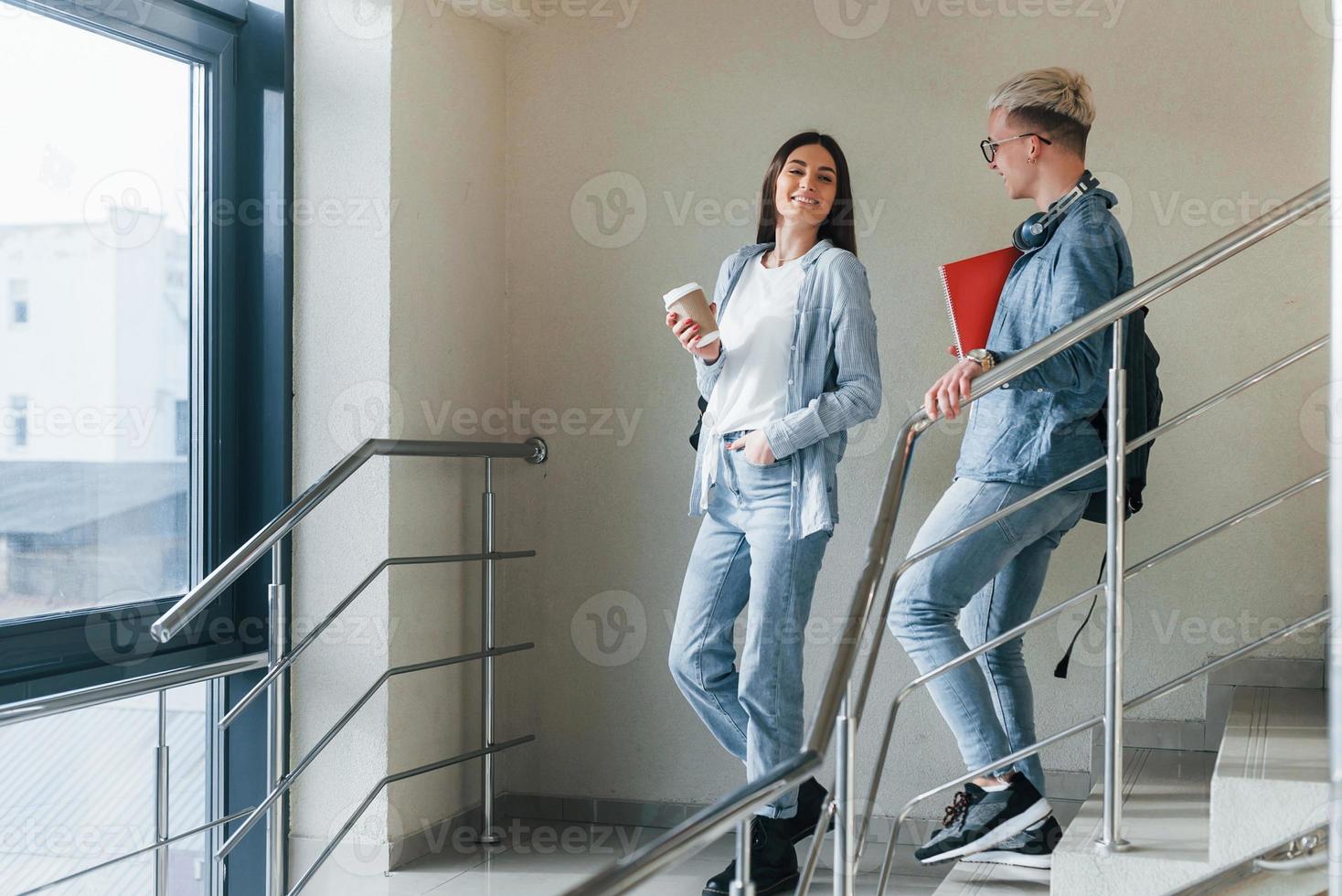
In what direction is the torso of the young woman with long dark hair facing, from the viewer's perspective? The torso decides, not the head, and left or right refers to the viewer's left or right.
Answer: facing the viewer and to the left of the viewer

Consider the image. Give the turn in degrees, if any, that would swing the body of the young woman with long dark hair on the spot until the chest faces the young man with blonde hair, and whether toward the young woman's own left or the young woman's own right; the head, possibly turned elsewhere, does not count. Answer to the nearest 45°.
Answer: approximately 90° to the young woman's own left

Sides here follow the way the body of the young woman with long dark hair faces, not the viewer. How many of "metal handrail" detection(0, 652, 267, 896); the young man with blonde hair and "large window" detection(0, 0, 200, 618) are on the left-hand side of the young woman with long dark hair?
1

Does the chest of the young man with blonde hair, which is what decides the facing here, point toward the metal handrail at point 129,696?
yes

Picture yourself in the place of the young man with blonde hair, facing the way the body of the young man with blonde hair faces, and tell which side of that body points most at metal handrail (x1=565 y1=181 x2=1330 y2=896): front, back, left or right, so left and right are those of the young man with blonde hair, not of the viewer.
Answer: left

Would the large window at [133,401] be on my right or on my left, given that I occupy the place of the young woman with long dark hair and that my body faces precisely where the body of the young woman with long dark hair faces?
on my right

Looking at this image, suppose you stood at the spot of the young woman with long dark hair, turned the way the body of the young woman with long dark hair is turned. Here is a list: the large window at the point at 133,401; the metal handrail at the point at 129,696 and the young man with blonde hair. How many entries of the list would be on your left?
1

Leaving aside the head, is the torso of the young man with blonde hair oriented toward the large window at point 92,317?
yes

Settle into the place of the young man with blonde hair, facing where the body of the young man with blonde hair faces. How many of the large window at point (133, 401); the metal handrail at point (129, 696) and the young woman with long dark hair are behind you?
0

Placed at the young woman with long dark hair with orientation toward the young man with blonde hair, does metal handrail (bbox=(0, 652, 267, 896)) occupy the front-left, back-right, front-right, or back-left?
back-right

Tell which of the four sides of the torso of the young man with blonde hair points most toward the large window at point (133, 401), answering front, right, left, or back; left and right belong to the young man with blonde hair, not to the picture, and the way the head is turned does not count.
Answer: front

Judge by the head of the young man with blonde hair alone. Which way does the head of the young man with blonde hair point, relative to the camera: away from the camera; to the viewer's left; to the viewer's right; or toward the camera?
to the viewer's left

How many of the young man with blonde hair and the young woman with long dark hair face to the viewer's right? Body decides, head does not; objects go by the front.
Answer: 0

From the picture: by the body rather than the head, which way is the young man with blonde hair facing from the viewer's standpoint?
to the viewer's left

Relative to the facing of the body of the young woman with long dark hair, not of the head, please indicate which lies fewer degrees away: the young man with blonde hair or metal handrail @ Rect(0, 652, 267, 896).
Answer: the metal handrail
